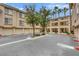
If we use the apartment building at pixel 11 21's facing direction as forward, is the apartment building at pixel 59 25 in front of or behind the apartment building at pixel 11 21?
in front

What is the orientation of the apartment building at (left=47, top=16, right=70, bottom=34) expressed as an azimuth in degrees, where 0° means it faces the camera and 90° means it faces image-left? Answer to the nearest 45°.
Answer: approximately 45°

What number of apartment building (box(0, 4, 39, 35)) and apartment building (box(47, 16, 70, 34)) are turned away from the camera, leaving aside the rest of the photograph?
0

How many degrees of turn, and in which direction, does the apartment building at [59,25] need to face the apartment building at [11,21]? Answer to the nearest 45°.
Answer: approximately 90° to its right

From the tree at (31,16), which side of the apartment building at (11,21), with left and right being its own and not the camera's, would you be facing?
front

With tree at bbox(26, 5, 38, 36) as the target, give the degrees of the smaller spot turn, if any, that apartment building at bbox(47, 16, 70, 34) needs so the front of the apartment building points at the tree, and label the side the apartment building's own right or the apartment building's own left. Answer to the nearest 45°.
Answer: approximately 45° to the apartment building's own right

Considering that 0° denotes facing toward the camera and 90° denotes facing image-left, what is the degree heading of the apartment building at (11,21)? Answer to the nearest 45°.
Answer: approximately 315°

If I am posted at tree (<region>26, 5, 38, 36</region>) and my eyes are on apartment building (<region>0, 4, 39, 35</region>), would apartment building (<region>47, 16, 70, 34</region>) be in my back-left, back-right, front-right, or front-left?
back-right

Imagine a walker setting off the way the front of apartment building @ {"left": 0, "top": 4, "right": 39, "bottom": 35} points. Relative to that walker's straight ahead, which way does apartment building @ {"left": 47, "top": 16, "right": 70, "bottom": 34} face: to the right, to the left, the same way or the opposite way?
to the right
